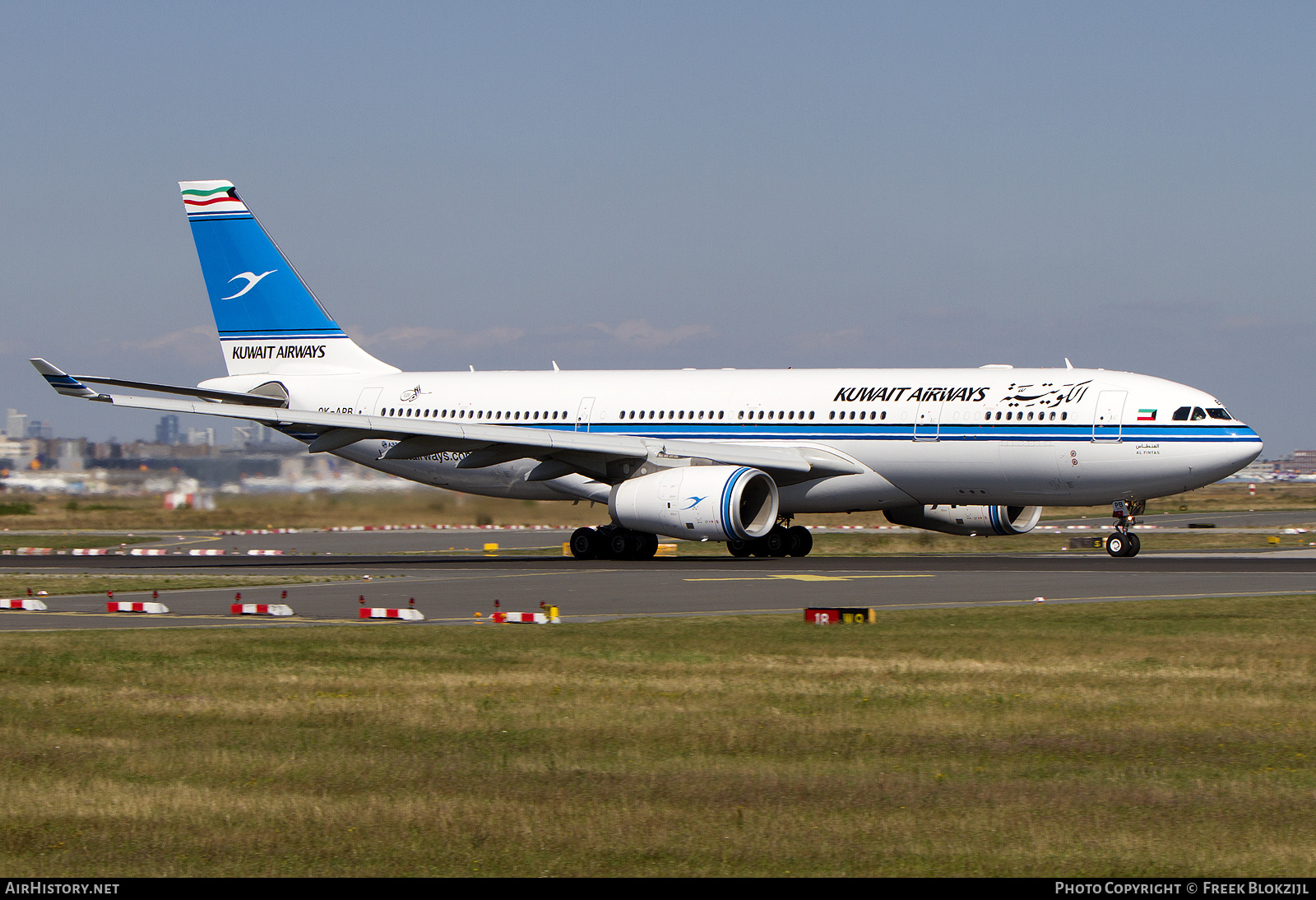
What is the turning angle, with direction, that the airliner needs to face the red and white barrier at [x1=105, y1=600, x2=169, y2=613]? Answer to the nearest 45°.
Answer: approximately 90° to its right

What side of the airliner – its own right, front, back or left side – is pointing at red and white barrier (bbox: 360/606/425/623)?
right

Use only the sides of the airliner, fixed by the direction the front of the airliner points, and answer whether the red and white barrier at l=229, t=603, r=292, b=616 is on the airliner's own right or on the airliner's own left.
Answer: on the airliner's own right

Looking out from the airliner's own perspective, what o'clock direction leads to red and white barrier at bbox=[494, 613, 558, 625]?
The red and white barrier is roughly at 2 o'clock from the airliner.

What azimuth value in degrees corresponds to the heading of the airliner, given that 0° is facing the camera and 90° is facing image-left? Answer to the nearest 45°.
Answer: approximately 315°
